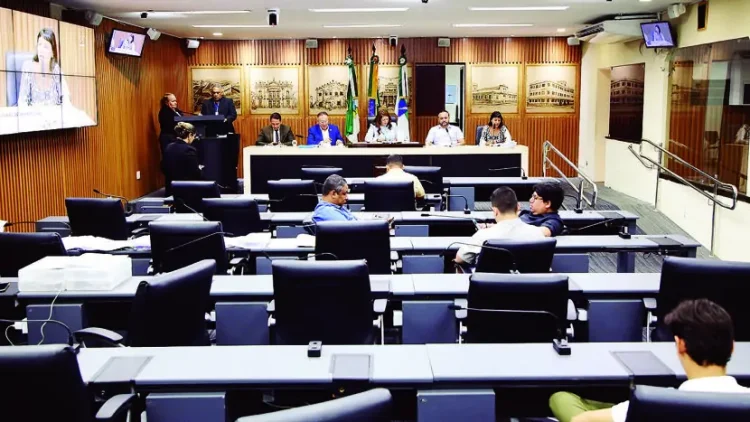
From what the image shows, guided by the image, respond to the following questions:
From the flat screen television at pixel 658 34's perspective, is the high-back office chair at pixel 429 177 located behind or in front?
in front

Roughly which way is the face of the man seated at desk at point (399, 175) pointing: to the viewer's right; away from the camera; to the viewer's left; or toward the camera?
away from the camera

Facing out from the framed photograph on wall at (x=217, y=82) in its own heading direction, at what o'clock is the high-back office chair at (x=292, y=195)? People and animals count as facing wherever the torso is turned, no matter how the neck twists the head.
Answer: The high-back office chair is roughly at 12 o'clock from the framed photograph on wall.

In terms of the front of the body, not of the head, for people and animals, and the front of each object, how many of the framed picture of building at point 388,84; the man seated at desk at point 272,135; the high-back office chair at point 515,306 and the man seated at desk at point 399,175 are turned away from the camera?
2

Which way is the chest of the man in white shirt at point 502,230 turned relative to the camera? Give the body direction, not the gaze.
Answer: away from the camera

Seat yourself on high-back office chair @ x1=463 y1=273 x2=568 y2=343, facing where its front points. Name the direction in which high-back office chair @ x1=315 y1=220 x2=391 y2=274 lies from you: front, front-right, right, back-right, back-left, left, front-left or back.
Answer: front-left

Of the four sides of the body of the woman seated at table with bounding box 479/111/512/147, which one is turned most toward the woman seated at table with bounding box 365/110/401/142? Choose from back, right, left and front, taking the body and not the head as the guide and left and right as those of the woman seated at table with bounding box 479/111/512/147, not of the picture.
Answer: right

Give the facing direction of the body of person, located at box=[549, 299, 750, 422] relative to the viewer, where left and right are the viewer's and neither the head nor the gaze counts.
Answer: facing away from the viewer and to the left of the viewer

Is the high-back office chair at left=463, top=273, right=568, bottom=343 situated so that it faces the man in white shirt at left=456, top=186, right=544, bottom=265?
yes

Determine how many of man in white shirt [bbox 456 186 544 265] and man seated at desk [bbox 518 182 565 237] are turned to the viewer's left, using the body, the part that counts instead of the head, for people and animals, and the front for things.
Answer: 1

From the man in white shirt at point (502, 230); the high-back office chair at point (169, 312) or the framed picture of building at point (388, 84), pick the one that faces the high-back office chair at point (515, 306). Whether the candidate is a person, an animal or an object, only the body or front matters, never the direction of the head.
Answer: the framed picture of building

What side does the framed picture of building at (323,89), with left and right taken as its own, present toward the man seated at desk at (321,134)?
front
